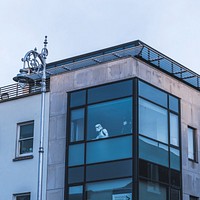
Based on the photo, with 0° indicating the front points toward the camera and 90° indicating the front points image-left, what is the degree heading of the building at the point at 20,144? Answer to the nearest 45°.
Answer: approximately 45°

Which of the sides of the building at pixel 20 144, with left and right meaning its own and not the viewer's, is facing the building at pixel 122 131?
left
